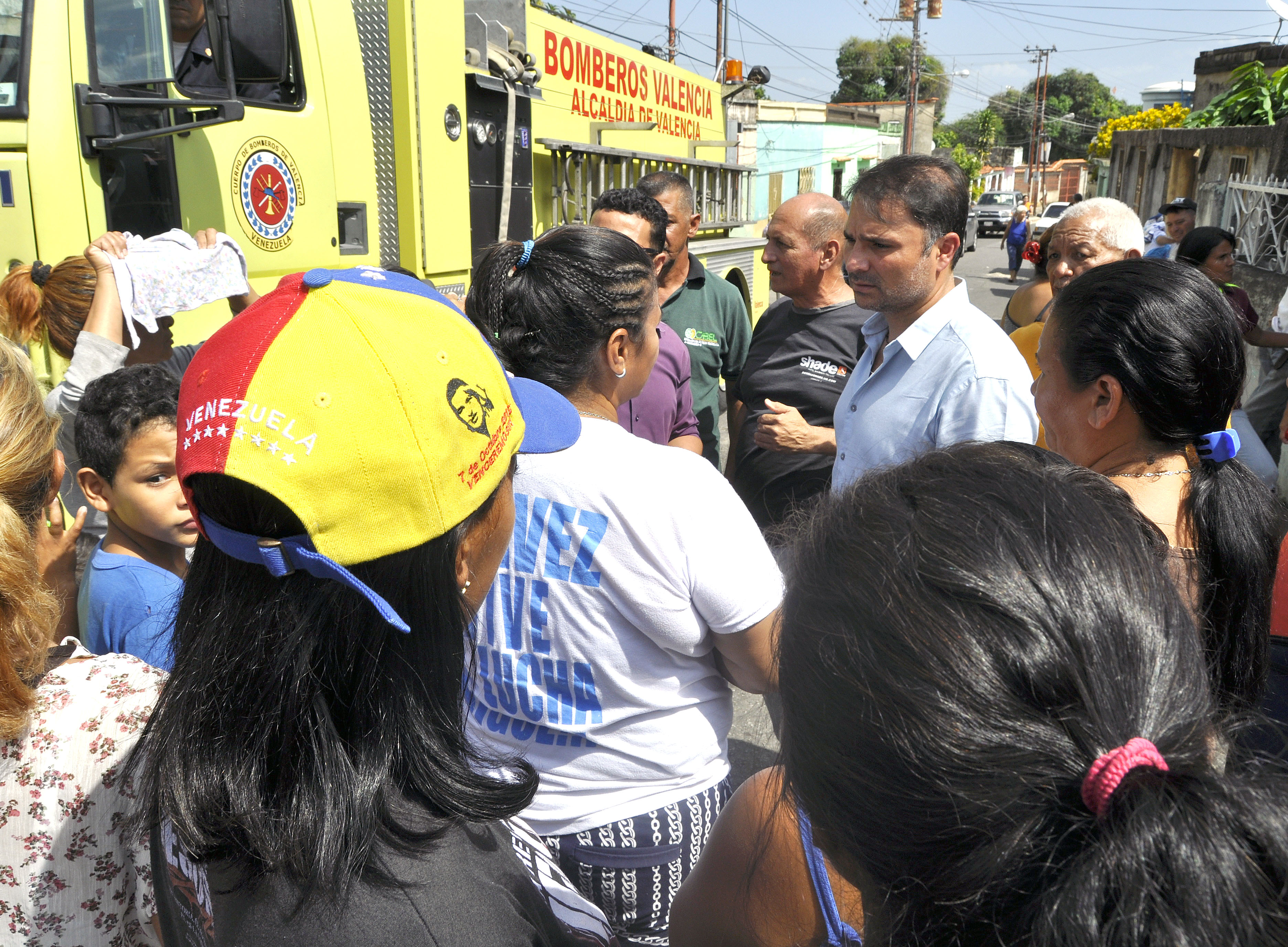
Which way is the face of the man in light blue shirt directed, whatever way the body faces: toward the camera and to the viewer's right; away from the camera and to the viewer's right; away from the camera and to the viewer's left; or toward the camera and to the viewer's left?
toward the camera and to the viewer's left

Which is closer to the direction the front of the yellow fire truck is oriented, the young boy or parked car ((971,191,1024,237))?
the young boy

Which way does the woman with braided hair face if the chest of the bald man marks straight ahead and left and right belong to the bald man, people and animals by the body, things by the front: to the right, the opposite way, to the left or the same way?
the opposite way

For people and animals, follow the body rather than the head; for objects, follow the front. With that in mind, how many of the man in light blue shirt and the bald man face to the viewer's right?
0

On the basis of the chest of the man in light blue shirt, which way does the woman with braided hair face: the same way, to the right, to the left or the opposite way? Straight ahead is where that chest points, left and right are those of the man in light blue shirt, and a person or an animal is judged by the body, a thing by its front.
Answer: the opposite way

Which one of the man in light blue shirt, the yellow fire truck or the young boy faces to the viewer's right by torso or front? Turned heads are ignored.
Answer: the young boy

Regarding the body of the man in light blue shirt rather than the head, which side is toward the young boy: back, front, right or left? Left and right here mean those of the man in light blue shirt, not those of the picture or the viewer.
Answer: front

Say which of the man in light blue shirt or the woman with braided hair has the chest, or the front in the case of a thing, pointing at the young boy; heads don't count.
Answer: the man in light blue shirt

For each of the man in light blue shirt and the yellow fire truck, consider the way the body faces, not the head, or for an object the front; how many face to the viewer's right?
0

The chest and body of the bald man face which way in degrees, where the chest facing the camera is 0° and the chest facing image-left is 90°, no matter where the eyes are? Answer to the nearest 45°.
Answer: approximately 45°

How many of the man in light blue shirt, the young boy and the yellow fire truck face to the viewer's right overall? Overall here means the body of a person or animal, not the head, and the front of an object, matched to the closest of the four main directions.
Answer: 1

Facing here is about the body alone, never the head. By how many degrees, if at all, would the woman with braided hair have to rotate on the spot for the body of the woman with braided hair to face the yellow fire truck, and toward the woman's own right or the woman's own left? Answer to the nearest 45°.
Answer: approximately 90° to the woman's own left

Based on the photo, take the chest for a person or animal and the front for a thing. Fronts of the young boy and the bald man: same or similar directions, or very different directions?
very different directions

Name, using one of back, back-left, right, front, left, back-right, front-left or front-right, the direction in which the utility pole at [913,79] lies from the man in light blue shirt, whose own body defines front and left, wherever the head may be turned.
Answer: back-right

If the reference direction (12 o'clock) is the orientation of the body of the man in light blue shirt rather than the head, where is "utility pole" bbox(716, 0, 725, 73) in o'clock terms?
The utility pole is roughly at 4 o'clock from the man in light blue shirt.

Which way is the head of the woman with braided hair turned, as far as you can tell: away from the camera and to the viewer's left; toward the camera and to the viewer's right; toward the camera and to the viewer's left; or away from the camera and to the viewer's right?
away from the camera and to the viewer's right

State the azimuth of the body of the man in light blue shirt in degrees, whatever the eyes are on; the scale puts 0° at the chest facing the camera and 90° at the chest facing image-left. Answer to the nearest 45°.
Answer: approximately 45°

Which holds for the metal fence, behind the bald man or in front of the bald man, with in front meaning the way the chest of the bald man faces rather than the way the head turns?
behind

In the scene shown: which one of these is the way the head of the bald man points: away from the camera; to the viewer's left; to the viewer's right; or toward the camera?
to the viewer's left

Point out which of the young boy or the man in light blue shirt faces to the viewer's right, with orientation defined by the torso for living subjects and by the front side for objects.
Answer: the young boy
